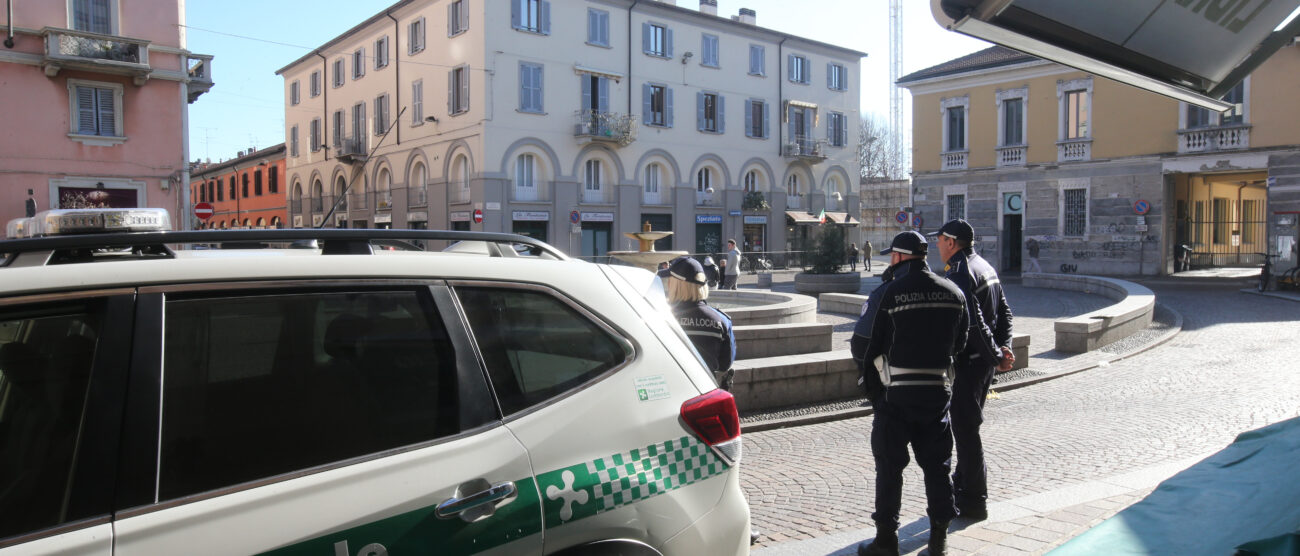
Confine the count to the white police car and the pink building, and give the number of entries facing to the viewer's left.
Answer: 1

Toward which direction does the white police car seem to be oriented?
to the viewer's left

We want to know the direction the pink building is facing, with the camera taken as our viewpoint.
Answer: facing the viewer

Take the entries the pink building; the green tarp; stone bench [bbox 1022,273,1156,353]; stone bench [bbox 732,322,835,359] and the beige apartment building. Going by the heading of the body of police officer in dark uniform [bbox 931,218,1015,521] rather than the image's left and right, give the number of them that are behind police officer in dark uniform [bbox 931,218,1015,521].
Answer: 1

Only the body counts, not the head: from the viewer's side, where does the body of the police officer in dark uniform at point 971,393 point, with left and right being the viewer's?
facing away from the viewer and to the left of the viewer

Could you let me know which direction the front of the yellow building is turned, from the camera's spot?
facing the viewer and to the left of the viewer

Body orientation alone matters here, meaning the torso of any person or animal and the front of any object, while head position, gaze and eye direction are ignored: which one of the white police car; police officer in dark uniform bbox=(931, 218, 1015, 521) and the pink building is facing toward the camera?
the pink building

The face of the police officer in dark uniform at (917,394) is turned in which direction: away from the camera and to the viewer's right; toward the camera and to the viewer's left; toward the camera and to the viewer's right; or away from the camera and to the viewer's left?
away from the camera and to the viewer's left

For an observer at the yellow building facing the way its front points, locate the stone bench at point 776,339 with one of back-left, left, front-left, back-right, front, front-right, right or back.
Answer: front-left

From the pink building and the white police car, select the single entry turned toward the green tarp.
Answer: the pink building

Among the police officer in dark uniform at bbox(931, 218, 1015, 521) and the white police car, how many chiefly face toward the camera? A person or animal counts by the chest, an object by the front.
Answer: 0

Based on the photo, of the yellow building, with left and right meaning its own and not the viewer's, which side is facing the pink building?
front

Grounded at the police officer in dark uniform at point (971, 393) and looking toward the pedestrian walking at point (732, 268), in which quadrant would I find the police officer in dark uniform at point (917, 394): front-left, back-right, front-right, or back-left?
back-left

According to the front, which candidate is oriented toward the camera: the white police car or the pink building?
the pink building
